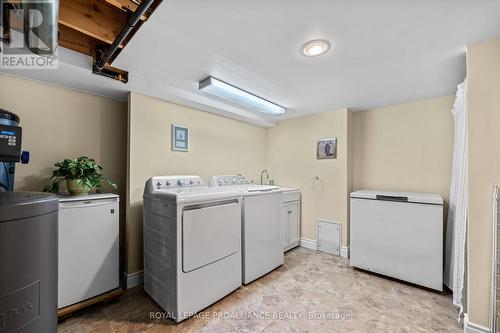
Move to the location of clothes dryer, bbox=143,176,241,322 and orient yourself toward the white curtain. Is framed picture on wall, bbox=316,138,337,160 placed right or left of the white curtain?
left

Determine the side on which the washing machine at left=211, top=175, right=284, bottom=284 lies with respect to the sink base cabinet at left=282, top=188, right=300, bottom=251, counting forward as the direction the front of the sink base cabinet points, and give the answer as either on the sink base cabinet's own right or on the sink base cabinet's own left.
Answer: on the sink base cabinet's own right

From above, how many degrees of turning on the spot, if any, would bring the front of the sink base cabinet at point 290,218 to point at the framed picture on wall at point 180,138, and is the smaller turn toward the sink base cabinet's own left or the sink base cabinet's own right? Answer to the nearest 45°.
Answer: approximately 90° to the sink base cabinet's own right

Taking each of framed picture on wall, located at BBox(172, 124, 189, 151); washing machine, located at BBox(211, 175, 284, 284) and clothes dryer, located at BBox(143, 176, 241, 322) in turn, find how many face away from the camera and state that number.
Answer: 0

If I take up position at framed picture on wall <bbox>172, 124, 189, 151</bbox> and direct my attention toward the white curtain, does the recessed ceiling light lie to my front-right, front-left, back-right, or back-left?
front-right

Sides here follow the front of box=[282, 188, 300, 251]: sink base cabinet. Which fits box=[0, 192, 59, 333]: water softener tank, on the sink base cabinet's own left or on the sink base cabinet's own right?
on the sink base cabinet's own right

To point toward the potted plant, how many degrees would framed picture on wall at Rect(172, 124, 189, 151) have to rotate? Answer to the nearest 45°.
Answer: approximately 90° to its right

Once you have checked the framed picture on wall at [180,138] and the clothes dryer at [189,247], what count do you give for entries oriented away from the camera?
0
